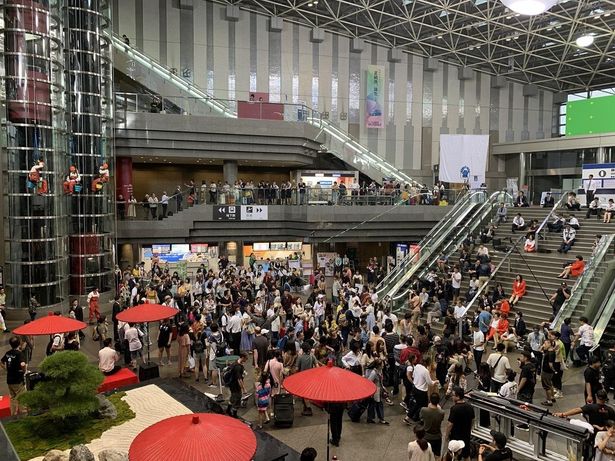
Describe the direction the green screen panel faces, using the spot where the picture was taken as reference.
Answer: facing the viewer and to the left of the viewer

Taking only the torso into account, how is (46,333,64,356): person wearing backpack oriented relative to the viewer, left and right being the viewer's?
facing away from the viewer

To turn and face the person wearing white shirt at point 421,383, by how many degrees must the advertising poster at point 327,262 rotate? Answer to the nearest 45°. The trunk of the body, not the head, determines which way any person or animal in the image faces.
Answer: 0° — it already faces them

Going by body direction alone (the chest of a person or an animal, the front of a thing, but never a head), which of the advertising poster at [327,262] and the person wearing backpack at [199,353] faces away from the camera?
the person wearing backpack

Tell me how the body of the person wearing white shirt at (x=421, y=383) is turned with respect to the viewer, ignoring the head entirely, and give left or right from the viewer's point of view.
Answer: facing away from the viewer and to the right of the viewer

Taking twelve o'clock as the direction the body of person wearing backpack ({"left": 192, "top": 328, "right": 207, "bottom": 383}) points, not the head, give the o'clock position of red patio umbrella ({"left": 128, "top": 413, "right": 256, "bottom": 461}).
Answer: The red patio umbrella is roughly at 6 o'clock from the person wearing backpack.

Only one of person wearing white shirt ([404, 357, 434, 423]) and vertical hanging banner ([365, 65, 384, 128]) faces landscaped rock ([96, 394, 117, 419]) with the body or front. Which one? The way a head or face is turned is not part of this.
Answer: the vertical hanging banner

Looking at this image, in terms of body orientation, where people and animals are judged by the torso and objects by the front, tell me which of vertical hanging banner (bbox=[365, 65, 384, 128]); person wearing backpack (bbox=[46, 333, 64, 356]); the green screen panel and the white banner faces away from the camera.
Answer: the person wearing backpack

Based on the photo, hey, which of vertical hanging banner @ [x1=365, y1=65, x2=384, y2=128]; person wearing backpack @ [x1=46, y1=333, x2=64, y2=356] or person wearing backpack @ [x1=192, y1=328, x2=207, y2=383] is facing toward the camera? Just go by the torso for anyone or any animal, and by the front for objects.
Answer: the vertical hanging banner

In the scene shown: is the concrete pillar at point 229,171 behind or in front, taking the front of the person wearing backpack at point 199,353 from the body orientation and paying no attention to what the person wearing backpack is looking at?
in front

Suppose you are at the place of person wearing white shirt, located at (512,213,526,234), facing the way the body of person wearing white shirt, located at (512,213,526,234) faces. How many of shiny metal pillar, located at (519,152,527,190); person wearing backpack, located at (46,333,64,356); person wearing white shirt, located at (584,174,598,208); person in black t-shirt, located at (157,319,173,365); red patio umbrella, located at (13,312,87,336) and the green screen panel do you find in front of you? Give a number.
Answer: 3

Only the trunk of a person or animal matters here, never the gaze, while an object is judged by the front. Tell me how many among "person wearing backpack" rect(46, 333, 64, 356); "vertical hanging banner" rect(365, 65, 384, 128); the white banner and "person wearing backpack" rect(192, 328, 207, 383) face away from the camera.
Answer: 2

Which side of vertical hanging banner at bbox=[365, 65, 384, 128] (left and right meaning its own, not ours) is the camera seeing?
front

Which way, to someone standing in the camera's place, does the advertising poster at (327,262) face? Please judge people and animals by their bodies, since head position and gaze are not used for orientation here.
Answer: facing the viewer

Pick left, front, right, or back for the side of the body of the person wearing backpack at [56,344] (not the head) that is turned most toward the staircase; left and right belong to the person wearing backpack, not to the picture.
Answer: right

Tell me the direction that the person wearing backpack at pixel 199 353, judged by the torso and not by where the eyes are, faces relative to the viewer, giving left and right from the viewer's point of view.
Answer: facing away from the viewer

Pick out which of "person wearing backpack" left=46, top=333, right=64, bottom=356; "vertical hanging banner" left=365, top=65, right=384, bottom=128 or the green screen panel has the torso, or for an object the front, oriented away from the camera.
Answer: the person wearing backpack

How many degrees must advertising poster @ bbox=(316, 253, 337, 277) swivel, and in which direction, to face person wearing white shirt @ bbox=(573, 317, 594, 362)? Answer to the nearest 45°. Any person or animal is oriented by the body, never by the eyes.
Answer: approximately 45° to its left

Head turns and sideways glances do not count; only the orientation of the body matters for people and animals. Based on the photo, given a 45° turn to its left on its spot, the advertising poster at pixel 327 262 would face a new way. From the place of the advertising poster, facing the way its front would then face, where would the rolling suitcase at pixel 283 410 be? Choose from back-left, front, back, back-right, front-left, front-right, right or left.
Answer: front-right
